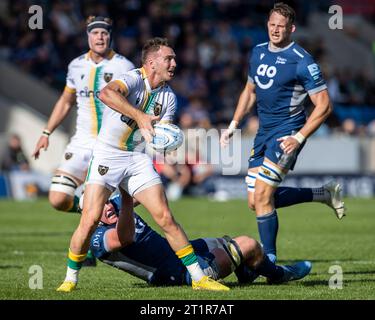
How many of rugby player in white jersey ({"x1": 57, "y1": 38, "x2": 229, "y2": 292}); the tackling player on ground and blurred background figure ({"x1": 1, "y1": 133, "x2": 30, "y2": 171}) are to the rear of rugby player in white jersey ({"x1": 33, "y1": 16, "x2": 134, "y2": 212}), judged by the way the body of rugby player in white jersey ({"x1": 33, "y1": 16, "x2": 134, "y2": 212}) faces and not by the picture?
1

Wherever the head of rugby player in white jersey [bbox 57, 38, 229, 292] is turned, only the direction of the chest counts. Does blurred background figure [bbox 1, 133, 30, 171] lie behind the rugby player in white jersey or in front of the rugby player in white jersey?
behind

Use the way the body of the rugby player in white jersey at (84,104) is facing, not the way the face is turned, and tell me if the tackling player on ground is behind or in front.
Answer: in front

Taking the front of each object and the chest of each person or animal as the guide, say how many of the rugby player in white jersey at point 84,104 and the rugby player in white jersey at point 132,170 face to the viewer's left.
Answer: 0

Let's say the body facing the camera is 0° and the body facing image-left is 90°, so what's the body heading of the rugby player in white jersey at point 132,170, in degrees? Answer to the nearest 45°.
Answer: approximately 315°

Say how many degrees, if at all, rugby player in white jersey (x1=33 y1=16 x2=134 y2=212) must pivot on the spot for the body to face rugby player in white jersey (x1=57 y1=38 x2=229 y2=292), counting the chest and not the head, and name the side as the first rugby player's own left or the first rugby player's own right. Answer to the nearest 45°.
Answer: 0° — they already face them

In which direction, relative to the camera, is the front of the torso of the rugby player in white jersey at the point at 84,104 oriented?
toward the camera

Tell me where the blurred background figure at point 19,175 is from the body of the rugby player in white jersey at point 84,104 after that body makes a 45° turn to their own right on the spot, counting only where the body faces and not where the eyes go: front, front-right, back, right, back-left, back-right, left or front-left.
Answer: back-right

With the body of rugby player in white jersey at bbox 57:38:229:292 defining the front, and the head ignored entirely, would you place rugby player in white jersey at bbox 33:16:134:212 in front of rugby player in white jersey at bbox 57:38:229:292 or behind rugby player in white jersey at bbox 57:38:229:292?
behind

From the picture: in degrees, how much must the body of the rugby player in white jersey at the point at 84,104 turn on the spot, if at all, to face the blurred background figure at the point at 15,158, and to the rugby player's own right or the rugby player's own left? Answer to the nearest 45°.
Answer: approximately 180°
